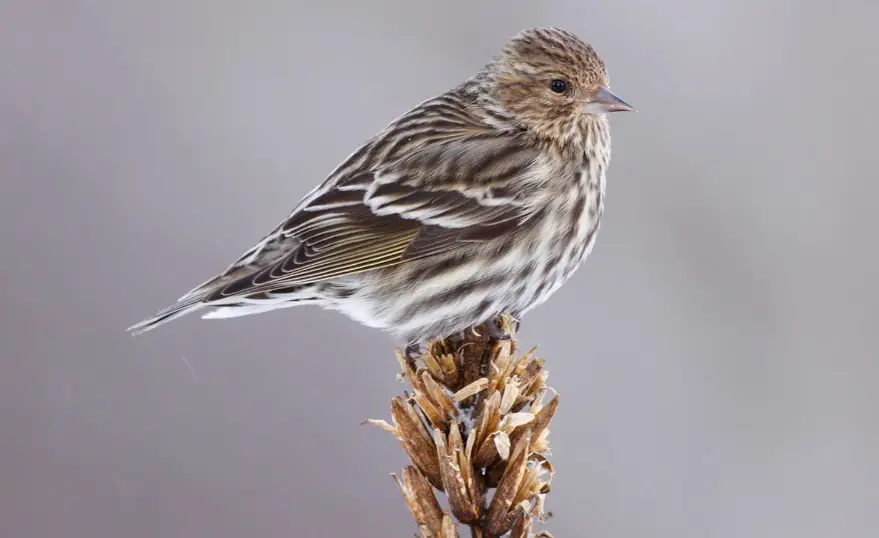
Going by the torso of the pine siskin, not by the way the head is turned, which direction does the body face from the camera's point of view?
to the viewer's right
